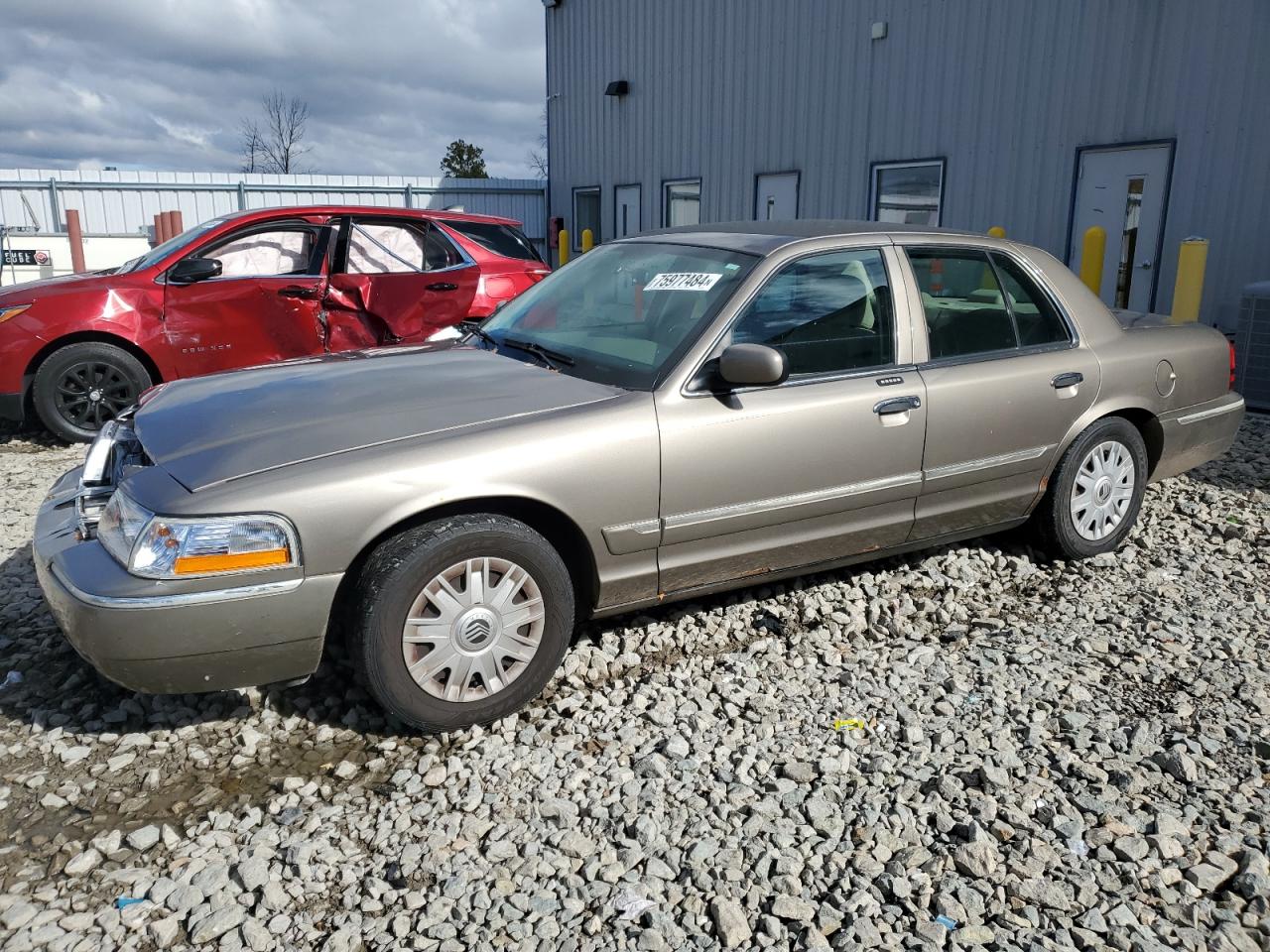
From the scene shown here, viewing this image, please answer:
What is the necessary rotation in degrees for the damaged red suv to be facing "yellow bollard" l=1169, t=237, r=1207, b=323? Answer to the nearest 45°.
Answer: approximately 180°

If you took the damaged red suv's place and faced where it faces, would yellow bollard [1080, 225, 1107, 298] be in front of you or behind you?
behind

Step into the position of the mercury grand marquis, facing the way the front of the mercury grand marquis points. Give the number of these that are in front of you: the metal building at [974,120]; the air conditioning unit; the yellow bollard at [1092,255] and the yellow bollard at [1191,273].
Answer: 0

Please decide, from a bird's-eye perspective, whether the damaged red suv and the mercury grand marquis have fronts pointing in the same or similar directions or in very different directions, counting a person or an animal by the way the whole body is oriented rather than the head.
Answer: same or similar directions

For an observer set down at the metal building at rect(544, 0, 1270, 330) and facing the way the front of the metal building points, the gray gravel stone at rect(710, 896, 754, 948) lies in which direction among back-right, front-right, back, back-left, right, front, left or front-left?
front-left

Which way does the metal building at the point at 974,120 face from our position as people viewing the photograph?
facing the viewer and to the left of the viewer

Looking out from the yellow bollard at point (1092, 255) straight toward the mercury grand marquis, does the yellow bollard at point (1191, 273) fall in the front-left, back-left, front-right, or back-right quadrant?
front-left

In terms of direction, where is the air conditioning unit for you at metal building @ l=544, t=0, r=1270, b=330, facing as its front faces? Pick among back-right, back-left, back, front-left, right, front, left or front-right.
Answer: left

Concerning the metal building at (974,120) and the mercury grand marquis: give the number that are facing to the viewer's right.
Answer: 0

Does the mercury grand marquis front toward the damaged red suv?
no

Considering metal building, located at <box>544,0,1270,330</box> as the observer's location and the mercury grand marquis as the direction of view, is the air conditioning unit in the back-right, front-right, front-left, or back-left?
front-left

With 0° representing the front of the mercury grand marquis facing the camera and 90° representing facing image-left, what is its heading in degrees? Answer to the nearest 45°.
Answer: approximately 45°

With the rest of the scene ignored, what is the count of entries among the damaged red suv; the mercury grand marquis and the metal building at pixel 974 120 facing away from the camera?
0

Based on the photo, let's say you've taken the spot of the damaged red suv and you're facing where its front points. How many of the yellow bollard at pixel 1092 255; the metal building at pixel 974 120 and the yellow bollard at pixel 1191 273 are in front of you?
0

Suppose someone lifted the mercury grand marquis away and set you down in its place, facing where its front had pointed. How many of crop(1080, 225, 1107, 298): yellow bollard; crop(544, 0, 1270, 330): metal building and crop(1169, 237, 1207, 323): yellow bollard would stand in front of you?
0

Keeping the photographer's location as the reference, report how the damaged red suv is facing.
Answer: facing to the left of the viewer
